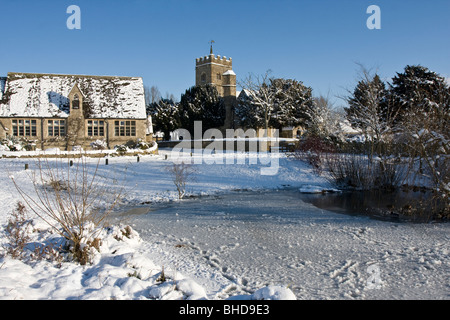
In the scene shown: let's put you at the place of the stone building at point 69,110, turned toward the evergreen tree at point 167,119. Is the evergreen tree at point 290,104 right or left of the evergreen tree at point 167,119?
right

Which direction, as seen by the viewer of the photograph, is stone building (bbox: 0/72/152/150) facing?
facing the viewer

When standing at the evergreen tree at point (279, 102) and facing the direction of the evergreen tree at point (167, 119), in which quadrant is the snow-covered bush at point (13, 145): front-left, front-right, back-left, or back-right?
front-left

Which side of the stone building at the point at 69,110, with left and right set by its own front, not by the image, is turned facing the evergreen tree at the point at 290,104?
left

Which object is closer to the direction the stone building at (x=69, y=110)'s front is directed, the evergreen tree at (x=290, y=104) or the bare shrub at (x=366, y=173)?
the bare shrub

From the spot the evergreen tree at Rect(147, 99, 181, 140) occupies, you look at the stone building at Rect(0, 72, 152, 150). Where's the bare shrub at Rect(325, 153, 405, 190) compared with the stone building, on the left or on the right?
left

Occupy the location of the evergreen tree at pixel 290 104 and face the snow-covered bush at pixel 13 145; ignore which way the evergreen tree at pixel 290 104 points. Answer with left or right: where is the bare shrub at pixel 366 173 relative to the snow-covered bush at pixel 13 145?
left

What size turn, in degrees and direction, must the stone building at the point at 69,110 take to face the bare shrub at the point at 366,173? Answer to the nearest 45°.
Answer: approximately 45° to its left

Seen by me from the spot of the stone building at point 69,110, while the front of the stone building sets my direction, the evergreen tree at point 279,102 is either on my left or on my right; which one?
on my left

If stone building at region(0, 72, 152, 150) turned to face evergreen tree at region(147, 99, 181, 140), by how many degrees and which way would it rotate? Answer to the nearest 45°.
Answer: approximately 135° to its left
